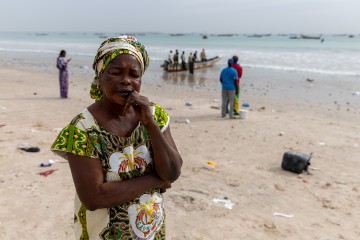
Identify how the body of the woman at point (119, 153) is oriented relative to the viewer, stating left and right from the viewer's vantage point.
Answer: facing the viewer and to the right of the viewer

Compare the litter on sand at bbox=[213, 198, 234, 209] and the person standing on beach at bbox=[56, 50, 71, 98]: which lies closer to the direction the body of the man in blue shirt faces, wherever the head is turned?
the person standing on beach

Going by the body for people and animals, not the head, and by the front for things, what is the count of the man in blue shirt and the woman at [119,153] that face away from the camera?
1

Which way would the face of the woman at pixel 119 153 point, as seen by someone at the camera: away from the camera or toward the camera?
toward the camera

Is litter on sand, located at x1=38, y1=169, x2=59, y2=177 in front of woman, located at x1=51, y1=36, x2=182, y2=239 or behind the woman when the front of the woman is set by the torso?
behind

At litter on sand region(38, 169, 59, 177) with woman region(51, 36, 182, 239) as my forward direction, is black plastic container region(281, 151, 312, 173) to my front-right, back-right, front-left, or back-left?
front-left

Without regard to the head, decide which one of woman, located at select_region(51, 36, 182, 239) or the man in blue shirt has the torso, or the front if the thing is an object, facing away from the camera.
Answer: the man in blue shirt

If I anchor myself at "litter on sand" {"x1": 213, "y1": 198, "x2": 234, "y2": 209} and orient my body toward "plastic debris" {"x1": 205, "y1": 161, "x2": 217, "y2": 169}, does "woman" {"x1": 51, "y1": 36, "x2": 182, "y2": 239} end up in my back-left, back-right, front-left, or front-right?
back-left

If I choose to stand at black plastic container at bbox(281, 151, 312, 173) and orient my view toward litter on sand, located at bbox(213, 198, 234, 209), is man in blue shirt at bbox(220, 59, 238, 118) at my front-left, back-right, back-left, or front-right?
back-right

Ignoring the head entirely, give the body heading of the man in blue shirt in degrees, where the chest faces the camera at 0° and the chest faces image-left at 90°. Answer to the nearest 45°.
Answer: approximately 180°

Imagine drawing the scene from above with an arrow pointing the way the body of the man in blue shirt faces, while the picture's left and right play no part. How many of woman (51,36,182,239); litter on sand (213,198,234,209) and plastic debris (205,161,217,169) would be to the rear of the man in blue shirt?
3

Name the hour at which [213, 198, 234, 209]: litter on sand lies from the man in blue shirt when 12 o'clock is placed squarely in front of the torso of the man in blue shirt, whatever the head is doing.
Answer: The litter on sand is roughly at 6 o'clock from the man in blue shirt.

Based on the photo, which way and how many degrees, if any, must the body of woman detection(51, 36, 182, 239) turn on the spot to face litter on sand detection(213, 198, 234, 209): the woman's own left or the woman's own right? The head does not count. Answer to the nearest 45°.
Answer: approximately 90° to the woman's own left
